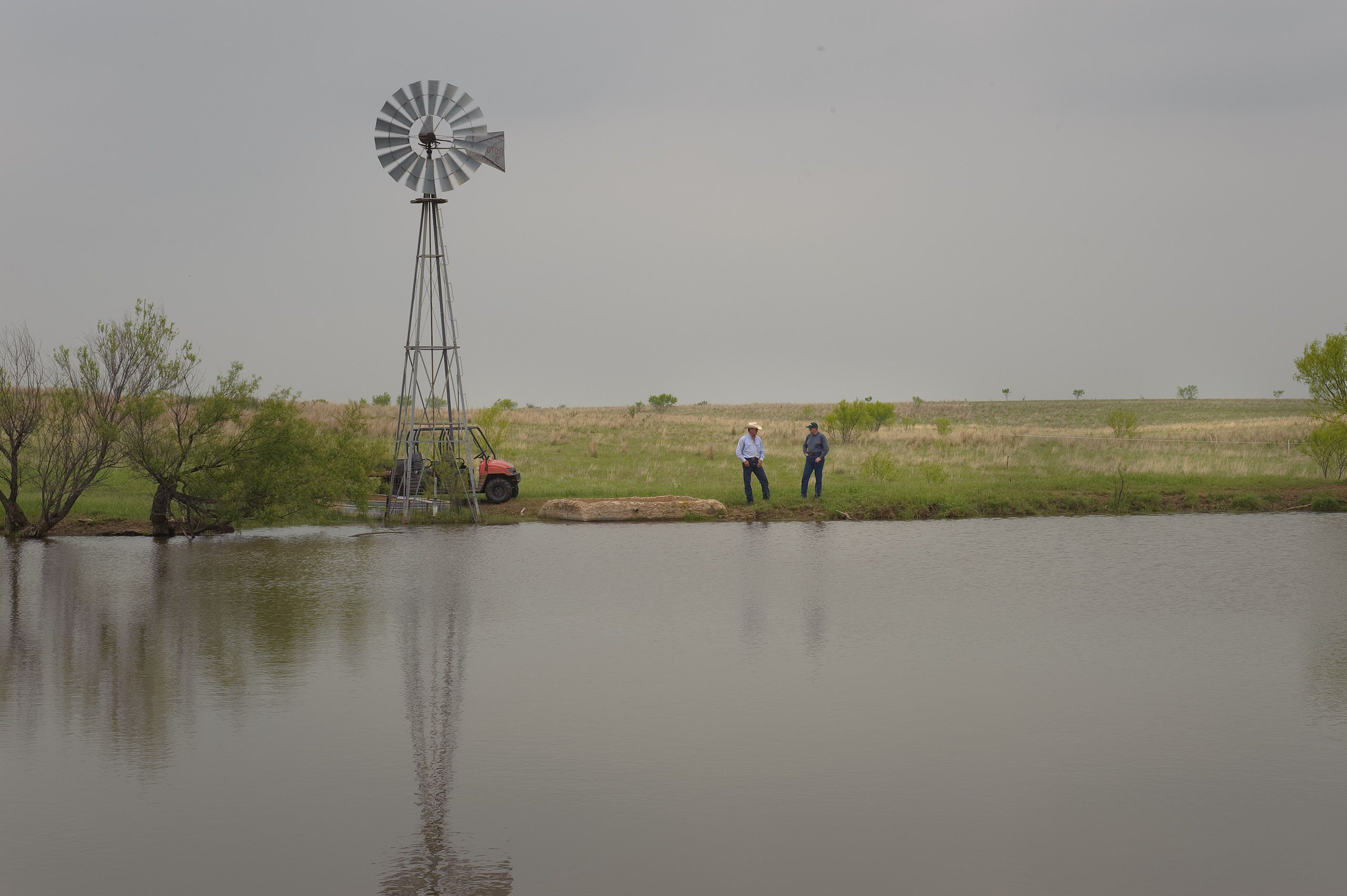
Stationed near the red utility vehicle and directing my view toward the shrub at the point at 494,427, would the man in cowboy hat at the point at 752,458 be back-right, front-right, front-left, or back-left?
back-right

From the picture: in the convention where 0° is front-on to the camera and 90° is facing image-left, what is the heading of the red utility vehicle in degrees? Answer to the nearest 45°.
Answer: approximately 270°

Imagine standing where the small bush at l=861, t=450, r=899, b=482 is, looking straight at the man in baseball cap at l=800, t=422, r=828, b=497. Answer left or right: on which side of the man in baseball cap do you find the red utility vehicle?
right

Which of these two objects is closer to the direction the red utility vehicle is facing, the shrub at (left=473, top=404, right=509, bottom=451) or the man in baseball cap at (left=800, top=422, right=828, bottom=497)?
the man in baseball cap

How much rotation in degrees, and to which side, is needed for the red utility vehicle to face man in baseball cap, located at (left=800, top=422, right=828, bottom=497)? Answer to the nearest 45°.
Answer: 0° — it already faces them

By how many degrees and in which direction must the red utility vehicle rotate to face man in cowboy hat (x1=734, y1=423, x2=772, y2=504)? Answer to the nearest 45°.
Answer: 0° — it already faces them

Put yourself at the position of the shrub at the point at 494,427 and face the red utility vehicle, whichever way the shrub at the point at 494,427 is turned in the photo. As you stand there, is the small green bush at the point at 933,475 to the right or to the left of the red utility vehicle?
left

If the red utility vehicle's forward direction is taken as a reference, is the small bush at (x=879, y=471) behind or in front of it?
in front

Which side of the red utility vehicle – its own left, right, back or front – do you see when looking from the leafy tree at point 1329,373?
front

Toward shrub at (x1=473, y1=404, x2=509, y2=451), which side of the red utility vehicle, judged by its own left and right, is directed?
left

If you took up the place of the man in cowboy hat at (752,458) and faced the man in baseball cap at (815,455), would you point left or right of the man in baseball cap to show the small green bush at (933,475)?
left

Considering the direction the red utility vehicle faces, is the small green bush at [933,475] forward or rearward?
forward
